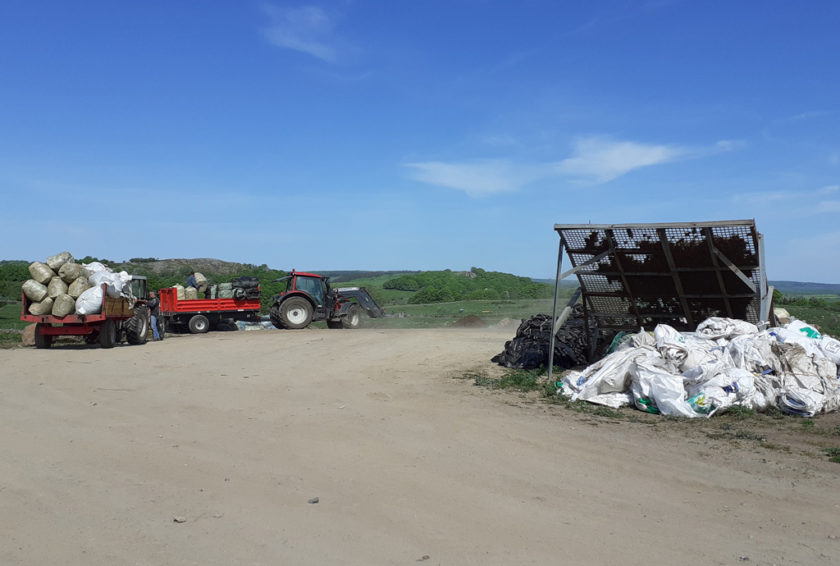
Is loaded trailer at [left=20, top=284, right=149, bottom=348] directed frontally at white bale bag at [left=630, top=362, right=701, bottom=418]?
no

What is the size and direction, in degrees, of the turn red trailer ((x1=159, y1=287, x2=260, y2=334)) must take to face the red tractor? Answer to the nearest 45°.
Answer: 0° — it already faces it

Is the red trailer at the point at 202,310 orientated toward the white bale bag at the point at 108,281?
no

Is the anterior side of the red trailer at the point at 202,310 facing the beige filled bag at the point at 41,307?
no

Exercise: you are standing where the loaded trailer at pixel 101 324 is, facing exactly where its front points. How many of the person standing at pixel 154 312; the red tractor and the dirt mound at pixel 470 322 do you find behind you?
0

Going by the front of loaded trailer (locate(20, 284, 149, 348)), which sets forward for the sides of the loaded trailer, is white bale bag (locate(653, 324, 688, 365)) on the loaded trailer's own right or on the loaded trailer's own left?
on the loaded trailer's own right

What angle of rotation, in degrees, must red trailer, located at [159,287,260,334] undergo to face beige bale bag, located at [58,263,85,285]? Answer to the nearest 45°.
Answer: approximately 135° to its right

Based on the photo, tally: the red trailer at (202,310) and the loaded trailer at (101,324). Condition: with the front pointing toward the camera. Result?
0

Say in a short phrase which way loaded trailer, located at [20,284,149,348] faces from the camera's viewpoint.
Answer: facing away from the viewer and to the right of the viewer

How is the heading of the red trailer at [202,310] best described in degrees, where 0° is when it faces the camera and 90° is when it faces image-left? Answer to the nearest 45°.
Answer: approximately 270°

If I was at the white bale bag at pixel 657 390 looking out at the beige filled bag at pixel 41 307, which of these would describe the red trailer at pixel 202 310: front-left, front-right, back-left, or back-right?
front-right

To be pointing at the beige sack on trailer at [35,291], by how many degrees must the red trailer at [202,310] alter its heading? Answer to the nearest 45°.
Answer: approximately 135° to its right
